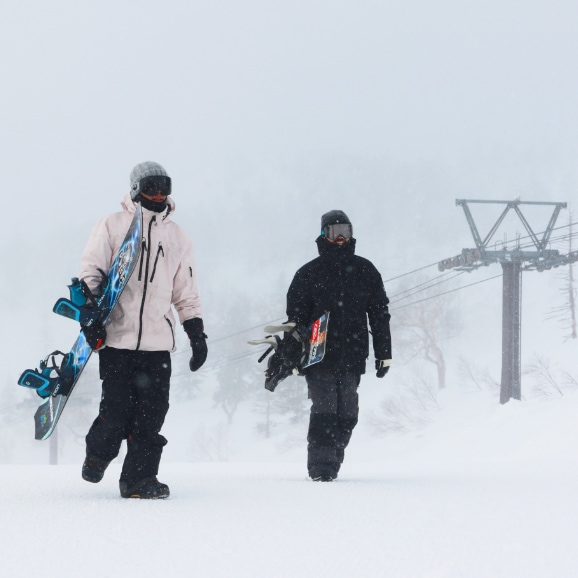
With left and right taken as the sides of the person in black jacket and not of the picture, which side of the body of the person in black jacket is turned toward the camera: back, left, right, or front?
front
